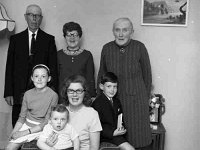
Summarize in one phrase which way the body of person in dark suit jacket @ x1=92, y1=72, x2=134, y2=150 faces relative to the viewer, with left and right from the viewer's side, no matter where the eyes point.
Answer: facing the viewer and to the right of the viewer

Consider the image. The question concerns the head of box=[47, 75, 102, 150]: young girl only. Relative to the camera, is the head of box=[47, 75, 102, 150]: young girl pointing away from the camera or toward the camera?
toward the camera

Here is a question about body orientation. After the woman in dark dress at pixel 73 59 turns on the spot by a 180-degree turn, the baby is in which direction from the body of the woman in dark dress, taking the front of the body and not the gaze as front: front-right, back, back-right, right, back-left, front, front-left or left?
back

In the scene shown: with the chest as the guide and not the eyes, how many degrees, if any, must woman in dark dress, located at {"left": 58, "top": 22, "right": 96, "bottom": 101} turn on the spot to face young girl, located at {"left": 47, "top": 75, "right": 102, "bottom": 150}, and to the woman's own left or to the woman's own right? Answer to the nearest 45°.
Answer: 0° — they already face them

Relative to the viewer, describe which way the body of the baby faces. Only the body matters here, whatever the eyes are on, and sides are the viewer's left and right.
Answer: facing the viewer

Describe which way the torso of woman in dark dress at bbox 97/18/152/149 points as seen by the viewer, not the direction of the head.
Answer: toward the camera

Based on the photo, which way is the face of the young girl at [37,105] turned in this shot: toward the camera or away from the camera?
toward the camera

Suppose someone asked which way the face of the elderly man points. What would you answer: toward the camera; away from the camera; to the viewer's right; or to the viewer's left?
toward the camera

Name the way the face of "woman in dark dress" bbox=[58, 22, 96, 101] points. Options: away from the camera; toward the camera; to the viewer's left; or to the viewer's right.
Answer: toward the camera

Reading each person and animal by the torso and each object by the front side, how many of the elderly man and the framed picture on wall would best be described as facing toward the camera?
2
